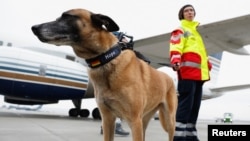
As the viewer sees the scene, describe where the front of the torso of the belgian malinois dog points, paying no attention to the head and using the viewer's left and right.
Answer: facing the viewer and to the left of the viewer

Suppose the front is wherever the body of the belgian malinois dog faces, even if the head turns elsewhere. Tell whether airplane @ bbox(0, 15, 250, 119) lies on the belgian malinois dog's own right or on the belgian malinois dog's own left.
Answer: on the belgian malinois dog's own right

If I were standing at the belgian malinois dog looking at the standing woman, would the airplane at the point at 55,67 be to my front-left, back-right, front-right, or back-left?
front-left

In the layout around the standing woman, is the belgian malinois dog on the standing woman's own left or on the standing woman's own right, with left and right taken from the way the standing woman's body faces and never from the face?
on the standing woman's own right

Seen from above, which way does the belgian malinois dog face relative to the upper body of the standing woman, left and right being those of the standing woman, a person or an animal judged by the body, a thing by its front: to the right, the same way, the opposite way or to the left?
to the right

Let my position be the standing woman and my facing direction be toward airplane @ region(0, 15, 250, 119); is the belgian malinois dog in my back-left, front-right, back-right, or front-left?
back-left

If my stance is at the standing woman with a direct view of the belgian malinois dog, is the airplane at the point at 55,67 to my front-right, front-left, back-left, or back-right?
back-right

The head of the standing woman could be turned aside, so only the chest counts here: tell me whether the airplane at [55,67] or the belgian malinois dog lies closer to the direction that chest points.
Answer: the belgian malinois dog

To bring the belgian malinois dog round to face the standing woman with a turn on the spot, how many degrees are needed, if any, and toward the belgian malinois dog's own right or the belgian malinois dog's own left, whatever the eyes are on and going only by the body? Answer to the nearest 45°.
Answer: approximately 180°

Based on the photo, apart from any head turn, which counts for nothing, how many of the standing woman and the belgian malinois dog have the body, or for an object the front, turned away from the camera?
0

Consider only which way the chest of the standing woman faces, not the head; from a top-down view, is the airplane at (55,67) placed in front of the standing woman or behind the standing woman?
behind

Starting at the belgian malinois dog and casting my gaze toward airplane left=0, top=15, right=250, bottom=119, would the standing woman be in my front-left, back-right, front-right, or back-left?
front-right
